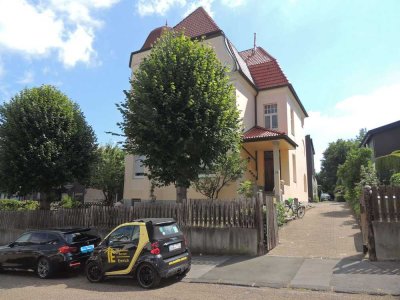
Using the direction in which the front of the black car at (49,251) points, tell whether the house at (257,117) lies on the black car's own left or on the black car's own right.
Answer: on the black car's own right

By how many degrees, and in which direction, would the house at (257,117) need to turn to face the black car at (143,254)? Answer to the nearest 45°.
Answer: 0° — it already faces it

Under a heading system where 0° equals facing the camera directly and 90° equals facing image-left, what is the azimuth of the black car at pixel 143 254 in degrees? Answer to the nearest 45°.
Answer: approximately 135°

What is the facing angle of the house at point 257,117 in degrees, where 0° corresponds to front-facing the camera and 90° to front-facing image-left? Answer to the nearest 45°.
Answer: approximately 0°

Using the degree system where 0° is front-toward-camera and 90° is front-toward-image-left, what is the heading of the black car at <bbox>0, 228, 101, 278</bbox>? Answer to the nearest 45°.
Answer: approximately 135°

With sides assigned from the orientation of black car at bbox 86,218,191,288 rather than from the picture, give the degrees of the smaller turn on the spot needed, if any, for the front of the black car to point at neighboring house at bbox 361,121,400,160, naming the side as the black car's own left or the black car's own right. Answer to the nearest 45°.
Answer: approximately 90° to the black car's own right

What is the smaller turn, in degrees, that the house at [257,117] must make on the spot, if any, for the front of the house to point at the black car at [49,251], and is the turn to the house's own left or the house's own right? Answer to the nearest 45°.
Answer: approximately 45° to the house's own right
